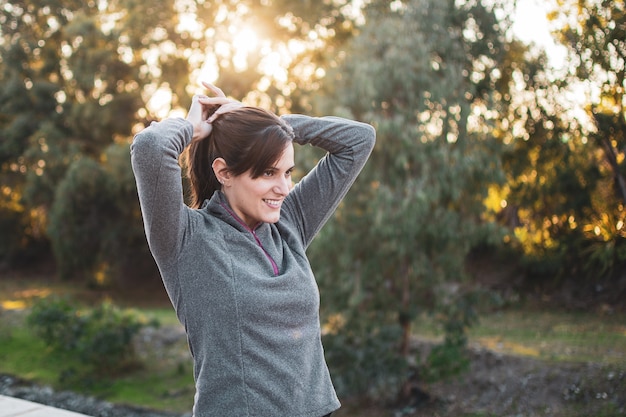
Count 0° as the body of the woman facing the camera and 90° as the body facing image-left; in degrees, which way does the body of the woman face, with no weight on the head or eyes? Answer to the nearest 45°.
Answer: approximately 315°

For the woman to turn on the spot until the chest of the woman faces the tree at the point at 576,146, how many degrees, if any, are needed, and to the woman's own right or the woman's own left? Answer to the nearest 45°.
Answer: approximately 90° to the woman's own left

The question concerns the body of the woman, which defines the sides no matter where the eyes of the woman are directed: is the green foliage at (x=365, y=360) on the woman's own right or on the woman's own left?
on the woman's own left

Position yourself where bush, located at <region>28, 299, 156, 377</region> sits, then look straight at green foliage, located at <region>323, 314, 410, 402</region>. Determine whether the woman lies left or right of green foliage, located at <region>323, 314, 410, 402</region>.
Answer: right

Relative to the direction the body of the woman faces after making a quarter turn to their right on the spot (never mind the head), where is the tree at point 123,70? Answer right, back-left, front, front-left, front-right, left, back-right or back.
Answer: back-right

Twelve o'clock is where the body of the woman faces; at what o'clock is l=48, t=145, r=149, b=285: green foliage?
The green foliage is roughly at 7 o'clock from the woman.
